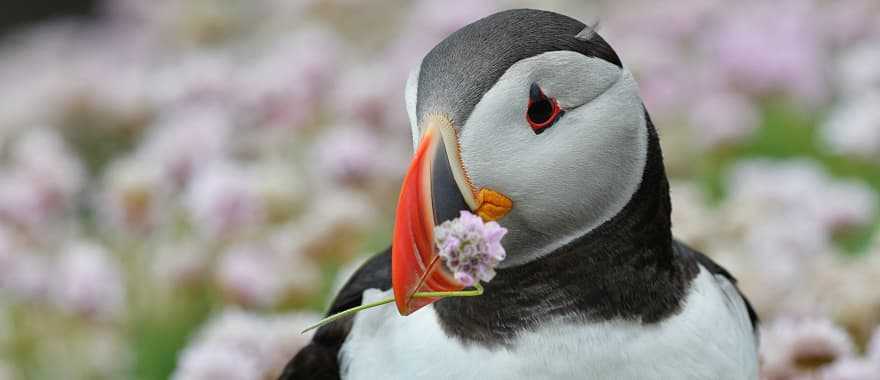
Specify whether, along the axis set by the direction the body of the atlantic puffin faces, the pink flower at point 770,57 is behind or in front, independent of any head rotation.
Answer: behind

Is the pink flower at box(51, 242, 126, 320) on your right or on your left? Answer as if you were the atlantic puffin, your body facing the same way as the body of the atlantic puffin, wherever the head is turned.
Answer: on your right

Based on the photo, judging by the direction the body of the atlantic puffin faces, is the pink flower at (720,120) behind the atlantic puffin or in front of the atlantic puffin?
behind

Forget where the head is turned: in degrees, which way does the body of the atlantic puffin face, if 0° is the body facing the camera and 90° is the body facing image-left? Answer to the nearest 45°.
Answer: approximately 45°

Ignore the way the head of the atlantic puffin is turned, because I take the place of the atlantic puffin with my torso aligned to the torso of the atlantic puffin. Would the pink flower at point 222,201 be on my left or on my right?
on my right
